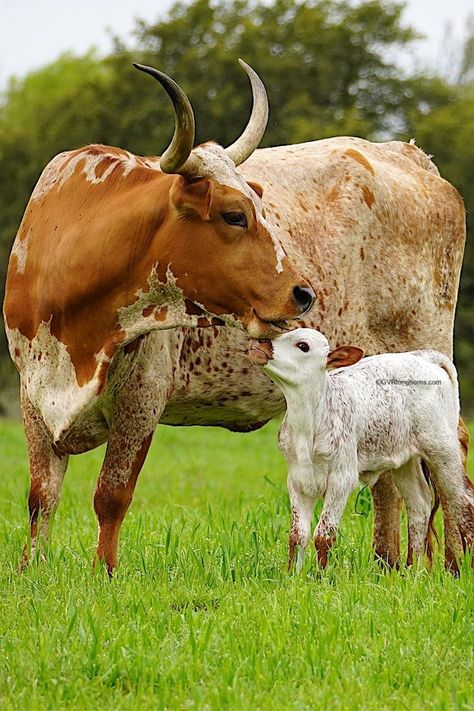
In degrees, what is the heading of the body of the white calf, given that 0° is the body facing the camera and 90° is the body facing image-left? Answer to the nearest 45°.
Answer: approximately 45°

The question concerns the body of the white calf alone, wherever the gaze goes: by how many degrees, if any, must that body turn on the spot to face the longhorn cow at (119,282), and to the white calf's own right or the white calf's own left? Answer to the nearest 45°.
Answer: approximately 45° to the white calf's own right
